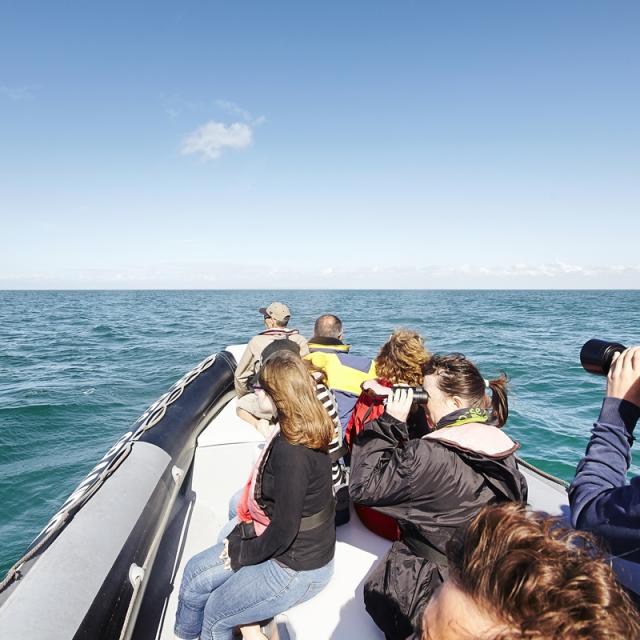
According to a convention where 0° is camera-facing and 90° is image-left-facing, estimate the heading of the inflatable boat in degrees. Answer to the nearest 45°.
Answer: approximately 180°

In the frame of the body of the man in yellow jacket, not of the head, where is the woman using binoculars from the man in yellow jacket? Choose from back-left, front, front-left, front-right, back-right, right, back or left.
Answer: back

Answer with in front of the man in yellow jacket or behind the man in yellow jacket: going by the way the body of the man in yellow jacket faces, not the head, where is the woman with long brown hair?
behind

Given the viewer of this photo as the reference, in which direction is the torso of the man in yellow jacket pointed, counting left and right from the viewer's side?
facing away from the viewer
